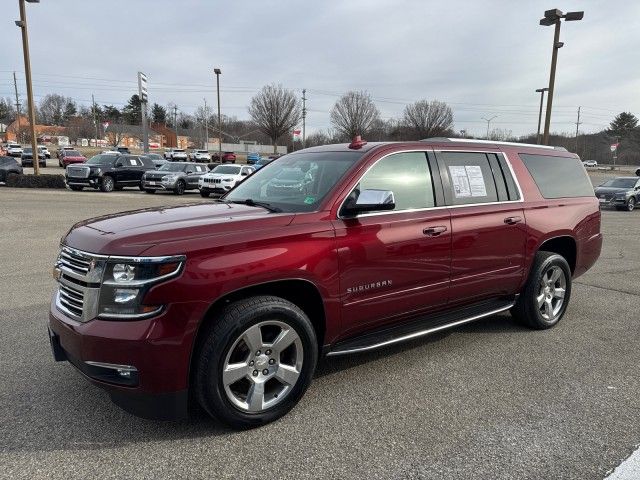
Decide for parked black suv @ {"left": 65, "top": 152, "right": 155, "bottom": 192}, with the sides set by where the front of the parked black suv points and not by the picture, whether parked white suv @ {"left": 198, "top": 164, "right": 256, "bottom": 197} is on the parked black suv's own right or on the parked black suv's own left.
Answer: on the parked black suv's own left

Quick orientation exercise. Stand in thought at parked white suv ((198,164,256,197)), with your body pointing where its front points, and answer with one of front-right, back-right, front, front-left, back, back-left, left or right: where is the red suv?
front-left

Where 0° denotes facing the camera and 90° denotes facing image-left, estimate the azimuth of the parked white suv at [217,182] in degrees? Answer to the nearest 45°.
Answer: approximately 45°

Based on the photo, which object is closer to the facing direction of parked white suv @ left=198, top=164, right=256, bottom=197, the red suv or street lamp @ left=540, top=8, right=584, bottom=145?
the red suv

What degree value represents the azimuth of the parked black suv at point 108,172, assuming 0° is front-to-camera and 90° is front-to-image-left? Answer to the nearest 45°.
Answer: approximately 45°

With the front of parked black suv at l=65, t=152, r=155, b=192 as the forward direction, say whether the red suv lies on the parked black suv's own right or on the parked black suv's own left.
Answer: on the parked black suv's own left

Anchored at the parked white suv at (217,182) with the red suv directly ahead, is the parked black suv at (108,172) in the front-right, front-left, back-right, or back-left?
back-right

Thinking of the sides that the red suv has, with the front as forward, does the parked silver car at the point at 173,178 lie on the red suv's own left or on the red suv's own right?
on the red suv's own right

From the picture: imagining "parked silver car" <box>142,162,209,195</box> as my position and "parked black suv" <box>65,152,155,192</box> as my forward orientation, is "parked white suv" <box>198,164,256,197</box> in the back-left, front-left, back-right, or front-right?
back-left

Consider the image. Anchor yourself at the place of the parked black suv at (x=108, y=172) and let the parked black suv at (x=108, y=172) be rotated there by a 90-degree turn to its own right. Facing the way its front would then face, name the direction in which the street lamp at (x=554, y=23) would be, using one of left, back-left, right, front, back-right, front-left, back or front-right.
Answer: back

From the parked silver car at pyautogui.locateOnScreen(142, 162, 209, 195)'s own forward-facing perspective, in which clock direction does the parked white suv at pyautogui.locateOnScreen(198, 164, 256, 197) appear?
The parked white suv is roughly at 9 o'clock from the parked silver car.

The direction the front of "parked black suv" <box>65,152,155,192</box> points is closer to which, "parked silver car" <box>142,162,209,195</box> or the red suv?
the red suv

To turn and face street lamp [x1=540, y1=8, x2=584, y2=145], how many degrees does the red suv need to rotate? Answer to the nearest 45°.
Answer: approximately 180°
